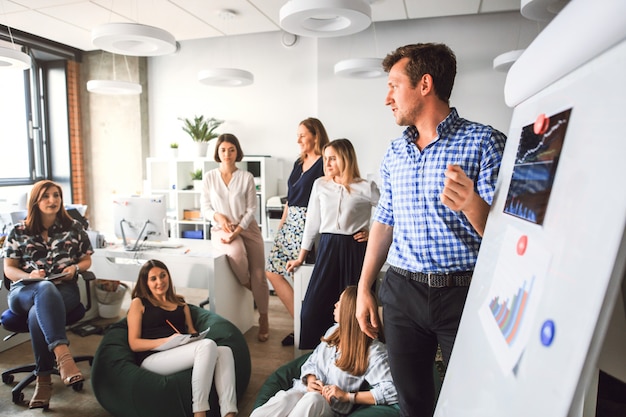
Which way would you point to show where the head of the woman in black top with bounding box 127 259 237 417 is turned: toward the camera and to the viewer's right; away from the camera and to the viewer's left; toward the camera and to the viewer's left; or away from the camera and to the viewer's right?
toward the camera and to the viewer's right

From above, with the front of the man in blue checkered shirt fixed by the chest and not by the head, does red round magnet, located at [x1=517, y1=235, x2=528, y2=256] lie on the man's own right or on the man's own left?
on the man's own left

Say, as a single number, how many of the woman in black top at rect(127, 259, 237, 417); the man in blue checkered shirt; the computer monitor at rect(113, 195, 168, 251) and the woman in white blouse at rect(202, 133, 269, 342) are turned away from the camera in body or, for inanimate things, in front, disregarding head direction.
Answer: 1

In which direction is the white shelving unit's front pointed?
toward the camera

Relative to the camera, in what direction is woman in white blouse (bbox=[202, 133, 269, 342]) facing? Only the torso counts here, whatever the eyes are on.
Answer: toward the camera

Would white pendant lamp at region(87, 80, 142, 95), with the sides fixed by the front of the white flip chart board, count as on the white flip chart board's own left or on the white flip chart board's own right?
on the white flip chart board's own right

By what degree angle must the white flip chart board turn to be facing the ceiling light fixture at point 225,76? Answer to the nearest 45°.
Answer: approximately 90° to its right

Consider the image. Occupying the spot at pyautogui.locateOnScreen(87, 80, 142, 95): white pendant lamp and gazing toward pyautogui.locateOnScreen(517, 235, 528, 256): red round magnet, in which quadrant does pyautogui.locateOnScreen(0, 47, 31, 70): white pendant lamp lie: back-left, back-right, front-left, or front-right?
front-right

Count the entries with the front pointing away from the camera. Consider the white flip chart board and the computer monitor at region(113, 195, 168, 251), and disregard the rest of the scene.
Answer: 1
